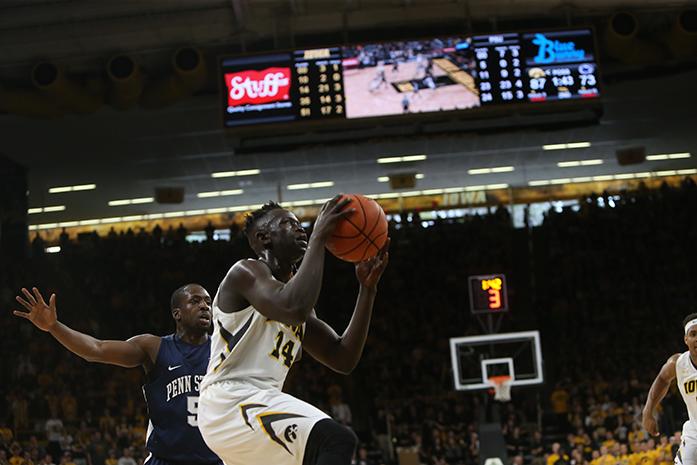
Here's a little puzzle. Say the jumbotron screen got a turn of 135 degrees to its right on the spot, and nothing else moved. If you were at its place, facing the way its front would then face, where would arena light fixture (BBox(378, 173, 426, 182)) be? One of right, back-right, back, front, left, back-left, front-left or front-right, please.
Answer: front-right

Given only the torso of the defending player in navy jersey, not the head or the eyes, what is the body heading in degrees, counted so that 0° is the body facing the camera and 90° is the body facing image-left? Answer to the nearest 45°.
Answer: approximately 315°

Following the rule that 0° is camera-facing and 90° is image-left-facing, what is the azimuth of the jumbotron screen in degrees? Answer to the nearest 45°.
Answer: approximately 0°

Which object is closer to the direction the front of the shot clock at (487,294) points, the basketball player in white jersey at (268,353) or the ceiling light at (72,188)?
the basketball player in white jersey

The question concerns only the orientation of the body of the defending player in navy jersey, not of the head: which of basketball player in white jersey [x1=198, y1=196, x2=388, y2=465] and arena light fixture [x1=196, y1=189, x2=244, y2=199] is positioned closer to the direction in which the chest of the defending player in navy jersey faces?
the basketball player in white jersey

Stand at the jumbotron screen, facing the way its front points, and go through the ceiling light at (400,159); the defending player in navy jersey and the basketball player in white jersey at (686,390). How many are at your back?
1

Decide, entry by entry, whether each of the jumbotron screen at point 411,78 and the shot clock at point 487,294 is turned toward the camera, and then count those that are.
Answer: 2

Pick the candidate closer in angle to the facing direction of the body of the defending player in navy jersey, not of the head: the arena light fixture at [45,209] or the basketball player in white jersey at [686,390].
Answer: the basketball player in white jersey

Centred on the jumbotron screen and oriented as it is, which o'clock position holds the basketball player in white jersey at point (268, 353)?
The basketball player in white jersey is roughly at 12 o'clock from the jumbotron screen.

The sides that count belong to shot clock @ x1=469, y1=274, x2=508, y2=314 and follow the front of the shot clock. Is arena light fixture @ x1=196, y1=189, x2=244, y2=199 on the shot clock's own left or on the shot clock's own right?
on the shot clock's own right

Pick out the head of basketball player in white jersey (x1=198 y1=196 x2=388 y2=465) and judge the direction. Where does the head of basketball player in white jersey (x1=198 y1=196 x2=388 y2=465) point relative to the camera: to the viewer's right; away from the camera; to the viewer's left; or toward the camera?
to the viewer's right
